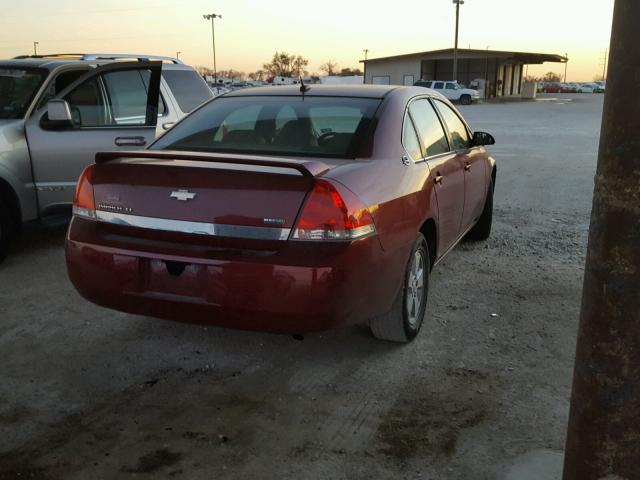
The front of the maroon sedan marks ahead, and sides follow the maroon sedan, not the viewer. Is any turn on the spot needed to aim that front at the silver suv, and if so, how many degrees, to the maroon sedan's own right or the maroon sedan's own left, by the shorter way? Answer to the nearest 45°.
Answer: approximately 90° to the maroon sedan's own left

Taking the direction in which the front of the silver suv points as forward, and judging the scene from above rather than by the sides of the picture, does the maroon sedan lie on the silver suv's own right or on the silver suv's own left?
on the silver suv's own left

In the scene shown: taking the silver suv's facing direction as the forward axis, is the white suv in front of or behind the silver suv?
behind

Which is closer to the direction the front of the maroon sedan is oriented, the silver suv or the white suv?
the white suv

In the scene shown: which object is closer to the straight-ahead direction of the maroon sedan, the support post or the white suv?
the white suv

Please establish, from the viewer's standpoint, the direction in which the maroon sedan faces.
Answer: facing away from the viewer and to the right of the viewer

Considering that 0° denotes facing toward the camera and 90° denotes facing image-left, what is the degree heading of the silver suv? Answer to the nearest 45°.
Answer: approximately 45°

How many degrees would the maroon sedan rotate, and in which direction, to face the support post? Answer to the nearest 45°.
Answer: approximately 90° to its right

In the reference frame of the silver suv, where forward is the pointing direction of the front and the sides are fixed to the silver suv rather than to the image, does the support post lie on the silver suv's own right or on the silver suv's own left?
on the silver suv's own left

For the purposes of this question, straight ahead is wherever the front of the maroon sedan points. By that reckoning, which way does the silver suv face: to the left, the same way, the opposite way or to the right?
the opposite way

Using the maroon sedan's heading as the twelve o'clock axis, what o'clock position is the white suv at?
The white suv is roughly at 11 o'clock from the maroon sedan.
